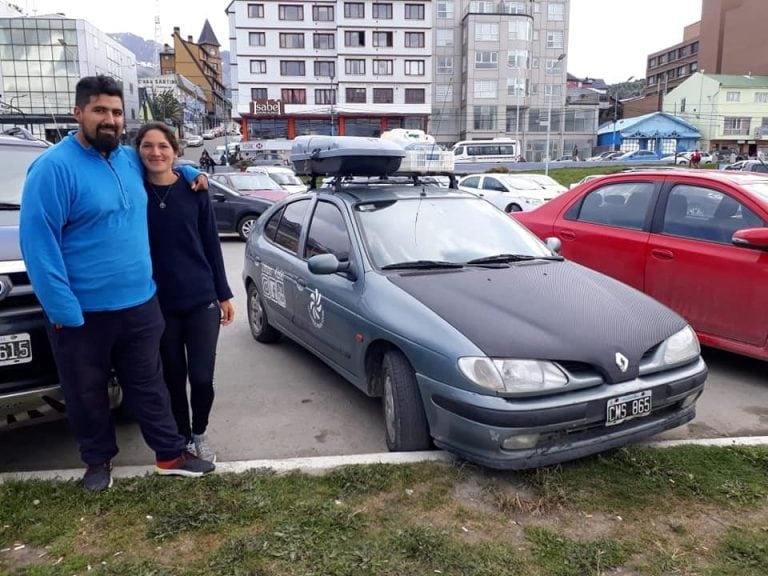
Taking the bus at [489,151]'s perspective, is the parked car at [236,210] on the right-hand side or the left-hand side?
on its left

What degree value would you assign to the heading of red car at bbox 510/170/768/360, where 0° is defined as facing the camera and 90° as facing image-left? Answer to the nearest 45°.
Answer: approximately 315°

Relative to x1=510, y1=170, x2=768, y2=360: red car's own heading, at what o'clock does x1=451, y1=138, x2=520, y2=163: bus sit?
The bus is roughly at 7 o'clock from the red car.

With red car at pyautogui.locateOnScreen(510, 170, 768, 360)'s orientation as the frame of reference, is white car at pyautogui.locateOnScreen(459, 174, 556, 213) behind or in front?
behind

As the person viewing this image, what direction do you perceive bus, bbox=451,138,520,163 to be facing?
facing to the left of the viewer

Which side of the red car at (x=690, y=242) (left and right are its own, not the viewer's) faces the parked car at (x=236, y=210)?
back

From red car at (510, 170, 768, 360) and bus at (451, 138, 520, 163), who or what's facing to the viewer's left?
the bus

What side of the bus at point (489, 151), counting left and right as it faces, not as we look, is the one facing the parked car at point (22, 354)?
left

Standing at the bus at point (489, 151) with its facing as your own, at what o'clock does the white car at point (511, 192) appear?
The white car is roughly at 9 o'clock from the bus.

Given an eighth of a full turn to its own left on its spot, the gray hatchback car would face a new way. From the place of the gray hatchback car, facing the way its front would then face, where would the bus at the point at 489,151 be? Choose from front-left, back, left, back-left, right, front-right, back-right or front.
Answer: left

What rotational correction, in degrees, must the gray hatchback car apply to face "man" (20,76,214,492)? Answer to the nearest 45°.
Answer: approximately 90° to its right
